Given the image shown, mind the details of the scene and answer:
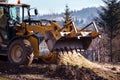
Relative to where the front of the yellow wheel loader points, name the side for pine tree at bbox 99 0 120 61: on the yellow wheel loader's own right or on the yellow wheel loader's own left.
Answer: on the yellow wheel loader's own left

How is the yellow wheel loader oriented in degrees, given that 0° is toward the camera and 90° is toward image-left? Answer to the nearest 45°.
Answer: approximately 315°

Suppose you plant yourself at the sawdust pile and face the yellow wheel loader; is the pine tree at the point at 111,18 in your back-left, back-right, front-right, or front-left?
back-right
